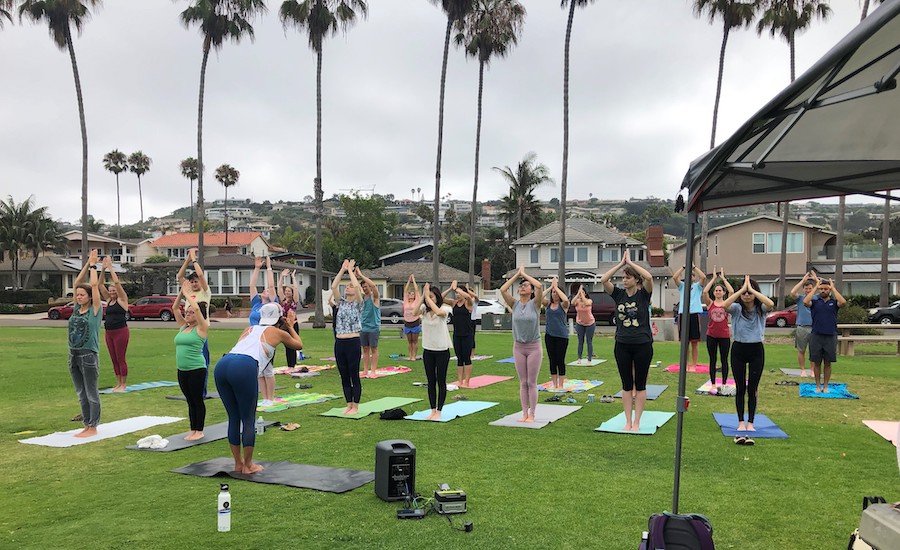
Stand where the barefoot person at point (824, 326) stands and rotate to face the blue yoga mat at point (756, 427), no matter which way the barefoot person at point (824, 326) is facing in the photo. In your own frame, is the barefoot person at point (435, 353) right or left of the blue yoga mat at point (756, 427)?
right

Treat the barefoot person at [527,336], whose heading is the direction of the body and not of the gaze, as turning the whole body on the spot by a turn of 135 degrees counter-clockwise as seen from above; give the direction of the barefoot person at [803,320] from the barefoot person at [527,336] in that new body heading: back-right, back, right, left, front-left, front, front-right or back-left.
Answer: front

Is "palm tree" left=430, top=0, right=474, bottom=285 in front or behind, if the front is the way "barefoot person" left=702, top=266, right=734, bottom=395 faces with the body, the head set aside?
behind

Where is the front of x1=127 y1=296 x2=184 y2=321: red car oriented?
to the viewer's left

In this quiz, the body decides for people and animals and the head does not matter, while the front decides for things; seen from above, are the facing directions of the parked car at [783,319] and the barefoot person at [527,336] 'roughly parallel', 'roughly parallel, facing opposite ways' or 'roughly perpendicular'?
roughly perpendicular

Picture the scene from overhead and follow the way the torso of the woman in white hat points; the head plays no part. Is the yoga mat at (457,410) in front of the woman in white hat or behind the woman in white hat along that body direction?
in front

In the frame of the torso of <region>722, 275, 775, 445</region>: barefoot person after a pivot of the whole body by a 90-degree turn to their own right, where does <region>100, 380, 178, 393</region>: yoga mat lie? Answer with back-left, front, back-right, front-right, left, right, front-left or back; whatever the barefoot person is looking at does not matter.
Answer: front

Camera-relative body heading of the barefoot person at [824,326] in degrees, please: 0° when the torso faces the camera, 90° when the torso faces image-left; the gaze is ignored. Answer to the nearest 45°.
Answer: approximately 0°

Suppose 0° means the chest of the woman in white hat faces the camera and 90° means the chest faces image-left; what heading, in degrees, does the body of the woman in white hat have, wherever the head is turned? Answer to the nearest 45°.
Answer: approximately 225°

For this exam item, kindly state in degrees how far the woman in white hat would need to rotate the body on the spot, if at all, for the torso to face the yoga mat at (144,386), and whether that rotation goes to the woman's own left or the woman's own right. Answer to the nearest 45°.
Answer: approximately 45° to the woman's own left

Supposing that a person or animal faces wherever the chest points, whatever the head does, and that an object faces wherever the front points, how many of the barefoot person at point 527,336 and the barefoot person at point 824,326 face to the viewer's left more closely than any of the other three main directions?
0
